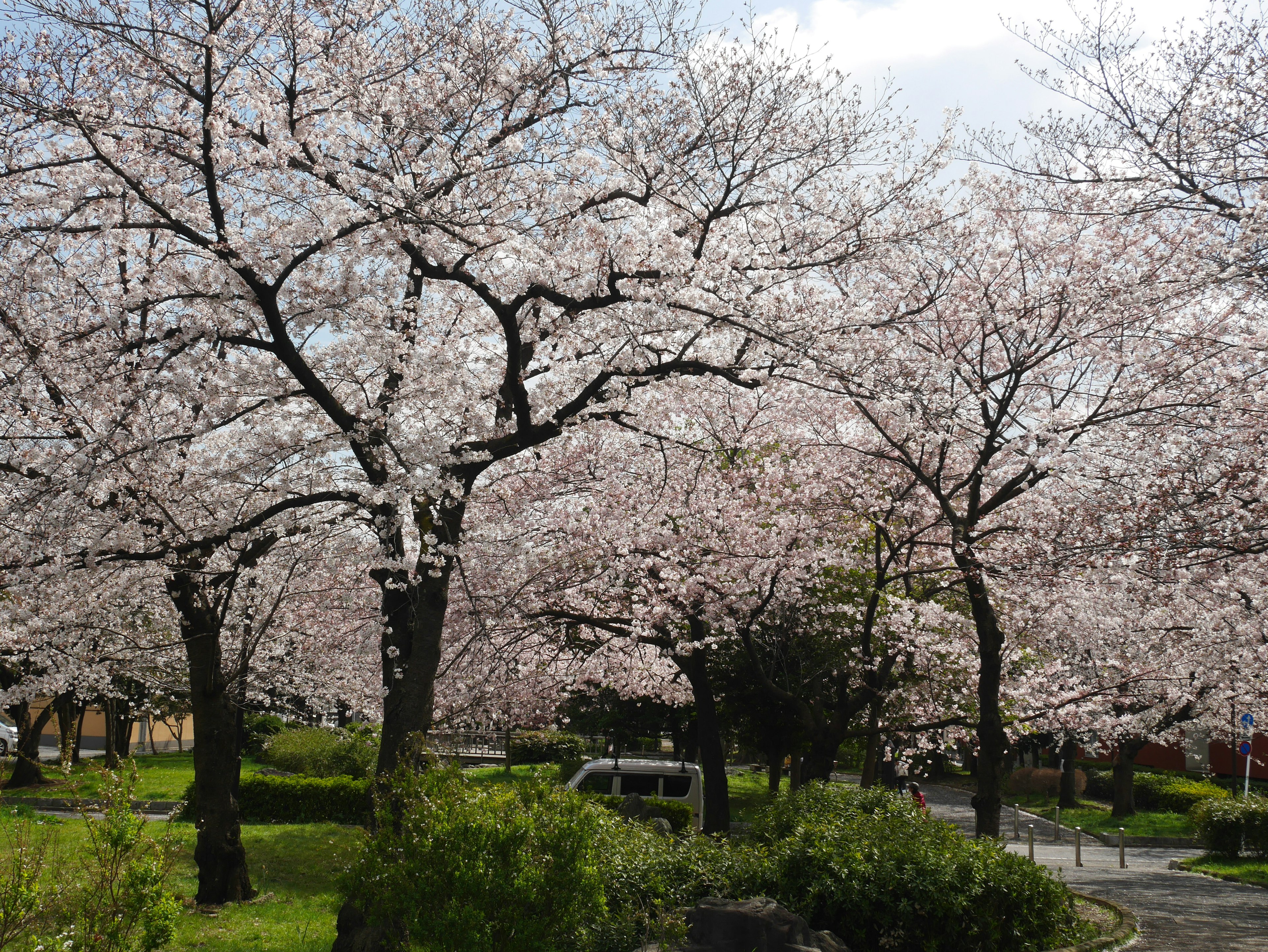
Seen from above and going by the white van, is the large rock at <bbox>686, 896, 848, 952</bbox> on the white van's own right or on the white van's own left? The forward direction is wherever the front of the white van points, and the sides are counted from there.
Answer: on the white van's own left

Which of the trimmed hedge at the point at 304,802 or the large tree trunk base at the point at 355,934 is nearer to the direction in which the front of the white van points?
the trimmed hedge

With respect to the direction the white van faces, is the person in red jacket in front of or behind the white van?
behind

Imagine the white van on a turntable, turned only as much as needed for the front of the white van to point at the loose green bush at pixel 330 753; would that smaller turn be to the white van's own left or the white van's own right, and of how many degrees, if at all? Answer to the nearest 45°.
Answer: approximately 45° to the white van's own right

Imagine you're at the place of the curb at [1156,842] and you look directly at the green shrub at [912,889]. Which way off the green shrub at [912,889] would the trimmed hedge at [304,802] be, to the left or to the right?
right

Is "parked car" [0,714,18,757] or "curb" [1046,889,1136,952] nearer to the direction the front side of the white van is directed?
the parked car

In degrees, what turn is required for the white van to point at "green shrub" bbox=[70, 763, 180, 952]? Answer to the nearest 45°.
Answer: approximately 90° to its left

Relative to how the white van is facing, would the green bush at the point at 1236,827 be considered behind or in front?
behind

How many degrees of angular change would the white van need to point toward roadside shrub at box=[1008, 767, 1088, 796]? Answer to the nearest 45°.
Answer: approximately 135° to its right

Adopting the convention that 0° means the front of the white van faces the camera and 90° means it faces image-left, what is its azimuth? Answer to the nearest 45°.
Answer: approximately 90°

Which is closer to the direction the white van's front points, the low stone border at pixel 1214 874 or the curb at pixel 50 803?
the curb
